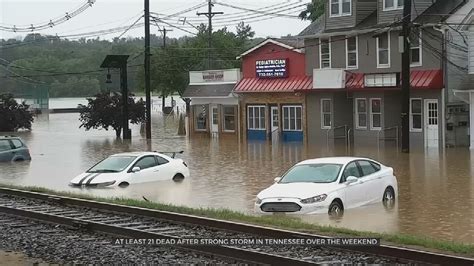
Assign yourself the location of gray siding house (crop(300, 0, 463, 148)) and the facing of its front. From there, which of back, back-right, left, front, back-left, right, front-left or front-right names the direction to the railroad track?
front

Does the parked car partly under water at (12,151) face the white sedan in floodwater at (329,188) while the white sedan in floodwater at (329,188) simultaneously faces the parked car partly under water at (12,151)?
no

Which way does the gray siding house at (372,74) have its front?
toward the camera

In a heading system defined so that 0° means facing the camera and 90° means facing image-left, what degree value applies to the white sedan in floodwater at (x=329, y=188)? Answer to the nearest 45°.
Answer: approximately 45°

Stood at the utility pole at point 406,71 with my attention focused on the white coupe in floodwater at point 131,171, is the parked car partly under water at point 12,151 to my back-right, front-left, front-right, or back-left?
front-right

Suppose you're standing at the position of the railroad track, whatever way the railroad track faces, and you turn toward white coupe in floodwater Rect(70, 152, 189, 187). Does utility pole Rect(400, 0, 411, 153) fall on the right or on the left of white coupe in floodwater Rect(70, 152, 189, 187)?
right

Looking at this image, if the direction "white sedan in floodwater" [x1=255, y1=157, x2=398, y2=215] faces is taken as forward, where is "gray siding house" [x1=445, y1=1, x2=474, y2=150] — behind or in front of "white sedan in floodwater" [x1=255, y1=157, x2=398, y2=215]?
behind

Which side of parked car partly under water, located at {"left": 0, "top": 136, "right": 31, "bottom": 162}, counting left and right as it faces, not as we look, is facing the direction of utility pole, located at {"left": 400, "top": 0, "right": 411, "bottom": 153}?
back

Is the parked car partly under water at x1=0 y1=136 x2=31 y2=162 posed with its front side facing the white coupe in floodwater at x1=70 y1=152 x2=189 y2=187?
no

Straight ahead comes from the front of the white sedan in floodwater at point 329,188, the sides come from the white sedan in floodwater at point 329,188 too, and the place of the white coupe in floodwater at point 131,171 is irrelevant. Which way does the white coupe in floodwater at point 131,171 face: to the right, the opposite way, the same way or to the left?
the same way

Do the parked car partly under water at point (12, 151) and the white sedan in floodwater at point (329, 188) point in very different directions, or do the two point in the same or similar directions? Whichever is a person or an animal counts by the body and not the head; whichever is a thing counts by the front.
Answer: same or similar directions

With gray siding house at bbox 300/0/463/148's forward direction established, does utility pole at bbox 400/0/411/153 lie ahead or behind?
ahead

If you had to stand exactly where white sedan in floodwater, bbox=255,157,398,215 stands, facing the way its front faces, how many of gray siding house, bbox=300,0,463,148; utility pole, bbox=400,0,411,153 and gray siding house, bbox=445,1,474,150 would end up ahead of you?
0

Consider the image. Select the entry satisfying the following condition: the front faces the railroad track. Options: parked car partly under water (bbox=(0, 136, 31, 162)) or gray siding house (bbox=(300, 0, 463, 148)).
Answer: the gray siding house

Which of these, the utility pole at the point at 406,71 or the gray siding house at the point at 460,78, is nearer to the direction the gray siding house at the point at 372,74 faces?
the utility pole

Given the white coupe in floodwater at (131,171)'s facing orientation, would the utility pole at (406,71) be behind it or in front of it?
behind

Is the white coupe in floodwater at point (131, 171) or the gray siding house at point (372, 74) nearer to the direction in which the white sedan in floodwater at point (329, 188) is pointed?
the white coupe in floodwater

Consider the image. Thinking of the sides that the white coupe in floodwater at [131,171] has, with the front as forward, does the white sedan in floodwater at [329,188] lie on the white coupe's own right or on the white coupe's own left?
on the white coupe's own left

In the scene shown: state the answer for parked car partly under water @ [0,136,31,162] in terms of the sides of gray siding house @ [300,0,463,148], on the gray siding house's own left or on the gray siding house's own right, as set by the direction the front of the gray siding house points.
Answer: on the gray siding house's own right

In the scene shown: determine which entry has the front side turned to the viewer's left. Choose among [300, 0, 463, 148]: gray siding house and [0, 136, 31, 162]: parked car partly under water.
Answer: the parked car partly under water
